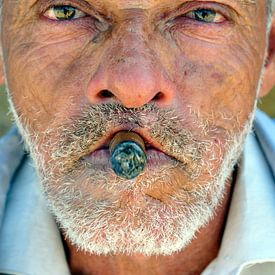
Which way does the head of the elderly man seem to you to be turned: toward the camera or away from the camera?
toward the camera

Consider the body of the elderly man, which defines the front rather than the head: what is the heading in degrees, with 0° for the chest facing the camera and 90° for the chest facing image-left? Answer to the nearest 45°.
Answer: approximately 0°
